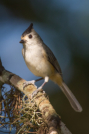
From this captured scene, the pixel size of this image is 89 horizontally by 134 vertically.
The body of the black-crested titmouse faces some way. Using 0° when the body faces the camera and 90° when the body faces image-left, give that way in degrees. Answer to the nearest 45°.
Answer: approximately 45°
